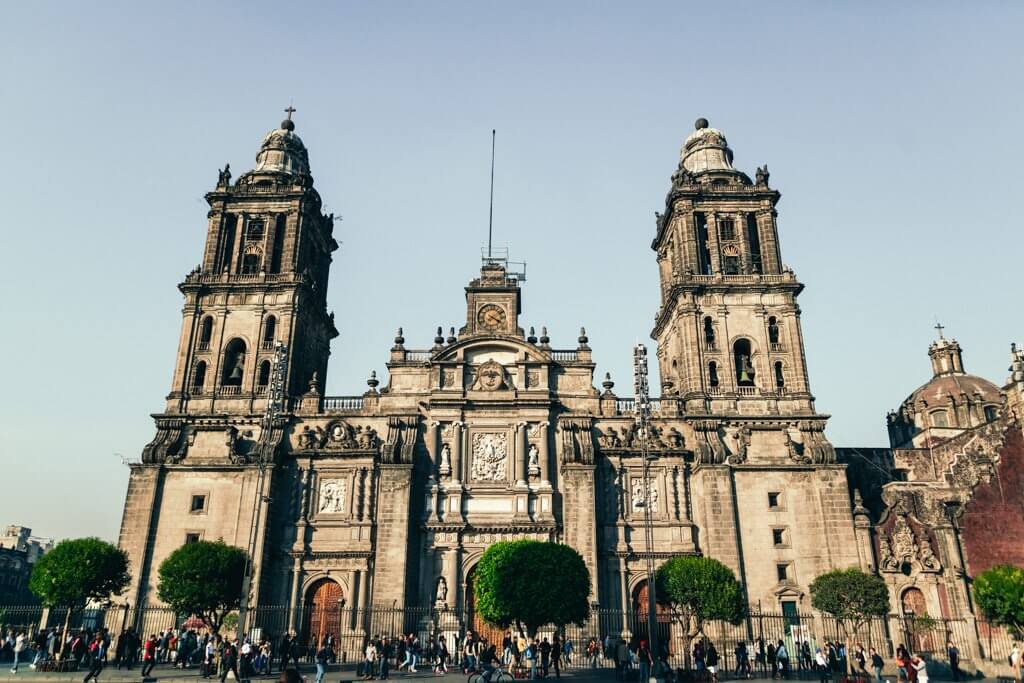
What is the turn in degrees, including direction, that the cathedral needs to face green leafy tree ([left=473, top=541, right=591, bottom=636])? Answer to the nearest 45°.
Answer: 0° — it already faces it

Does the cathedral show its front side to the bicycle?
yes

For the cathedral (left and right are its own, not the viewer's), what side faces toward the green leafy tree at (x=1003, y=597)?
left

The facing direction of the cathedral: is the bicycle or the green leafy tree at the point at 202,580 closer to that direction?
the bicycle

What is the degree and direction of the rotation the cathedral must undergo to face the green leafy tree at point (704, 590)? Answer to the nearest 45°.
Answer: approximately 45° to its left

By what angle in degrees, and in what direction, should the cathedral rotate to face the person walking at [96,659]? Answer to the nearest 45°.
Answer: approximately 45° to its right

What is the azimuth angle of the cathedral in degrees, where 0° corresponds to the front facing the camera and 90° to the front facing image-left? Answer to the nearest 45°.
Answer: approximately 0°
